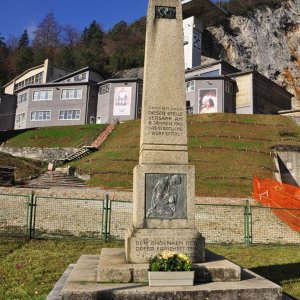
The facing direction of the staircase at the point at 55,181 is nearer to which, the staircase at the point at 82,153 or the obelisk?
the obelisk

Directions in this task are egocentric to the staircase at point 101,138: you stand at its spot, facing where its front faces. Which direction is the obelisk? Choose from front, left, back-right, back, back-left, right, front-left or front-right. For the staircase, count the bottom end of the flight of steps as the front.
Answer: front-left

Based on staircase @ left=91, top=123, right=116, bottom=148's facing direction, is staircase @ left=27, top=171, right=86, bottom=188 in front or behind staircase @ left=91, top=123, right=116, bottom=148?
in front

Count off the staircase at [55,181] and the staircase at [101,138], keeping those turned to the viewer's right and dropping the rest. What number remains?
0

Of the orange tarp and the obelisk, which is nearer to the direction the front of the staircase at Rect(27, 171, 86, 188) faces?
the obelisk

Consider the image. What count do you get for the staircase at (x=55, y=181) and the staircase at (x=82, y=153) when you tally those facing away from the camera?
0

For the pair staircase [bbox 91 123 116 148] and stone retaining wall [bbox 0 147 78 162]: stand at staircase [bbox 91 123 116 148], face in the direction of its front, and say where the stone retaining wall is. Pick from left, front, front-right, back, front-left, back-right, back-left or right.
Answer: front-right

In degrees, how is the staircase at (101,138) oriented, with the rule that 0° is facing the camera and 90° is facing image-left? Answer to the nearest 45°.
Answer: approximately 45°

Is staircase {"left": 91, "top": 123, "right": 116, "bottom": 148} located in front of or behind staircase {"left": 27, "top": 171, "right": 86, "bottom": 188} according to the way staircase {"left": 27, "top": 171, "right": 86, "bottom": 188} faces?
behind

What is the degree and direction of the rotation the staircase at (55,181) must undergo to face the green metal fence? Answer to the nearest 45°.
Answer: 0° — it already faces it

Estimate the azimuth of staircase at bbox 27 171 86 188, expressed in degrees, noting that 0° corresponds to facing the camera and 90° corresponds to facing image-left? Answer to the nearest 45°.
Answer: approximately 0°
